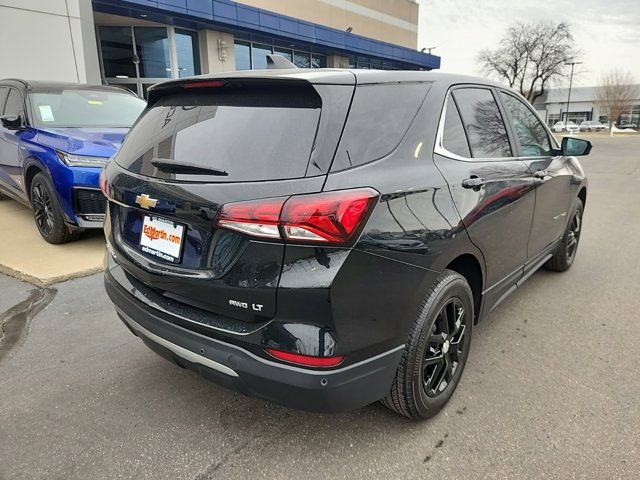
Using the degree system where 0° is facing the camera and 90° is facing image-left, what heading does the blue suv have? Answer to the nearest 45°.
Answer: approximately 315°

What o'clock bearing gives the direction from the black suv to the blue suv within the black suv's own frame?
The blue suv is roughly at 9 o'clock from the black suv.

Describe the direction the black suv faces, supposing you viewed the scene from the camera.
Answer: facing away from the viewer and to the right of the viewer
